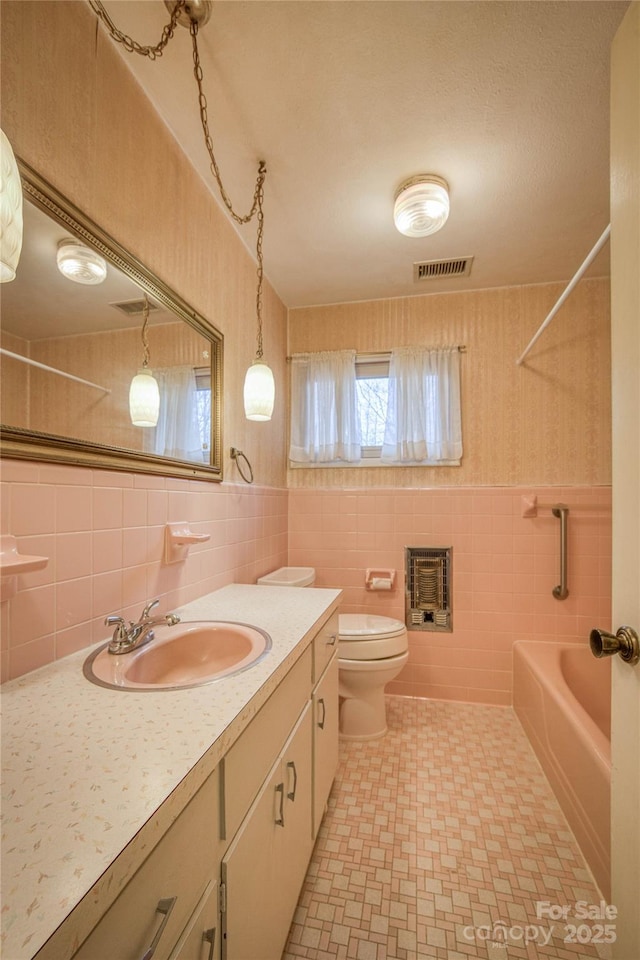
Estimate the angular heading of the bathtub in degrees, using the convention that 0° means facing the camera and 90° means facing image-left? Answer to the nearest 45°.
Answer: approximately 90°

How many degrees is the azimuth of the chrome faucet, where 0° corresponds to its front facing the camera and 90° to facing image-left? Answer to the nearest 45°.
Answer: approximately 315°

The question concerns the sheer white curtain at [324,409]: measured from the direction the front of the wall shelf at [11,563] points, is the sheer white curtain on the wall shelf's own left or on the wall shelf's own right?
on the wall shelf's own left

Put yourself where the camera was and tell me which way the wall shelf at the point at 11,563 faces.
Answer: facing the viewer and to the right of the viewer

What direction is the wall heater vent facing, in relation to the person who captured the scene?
facing the viewer
